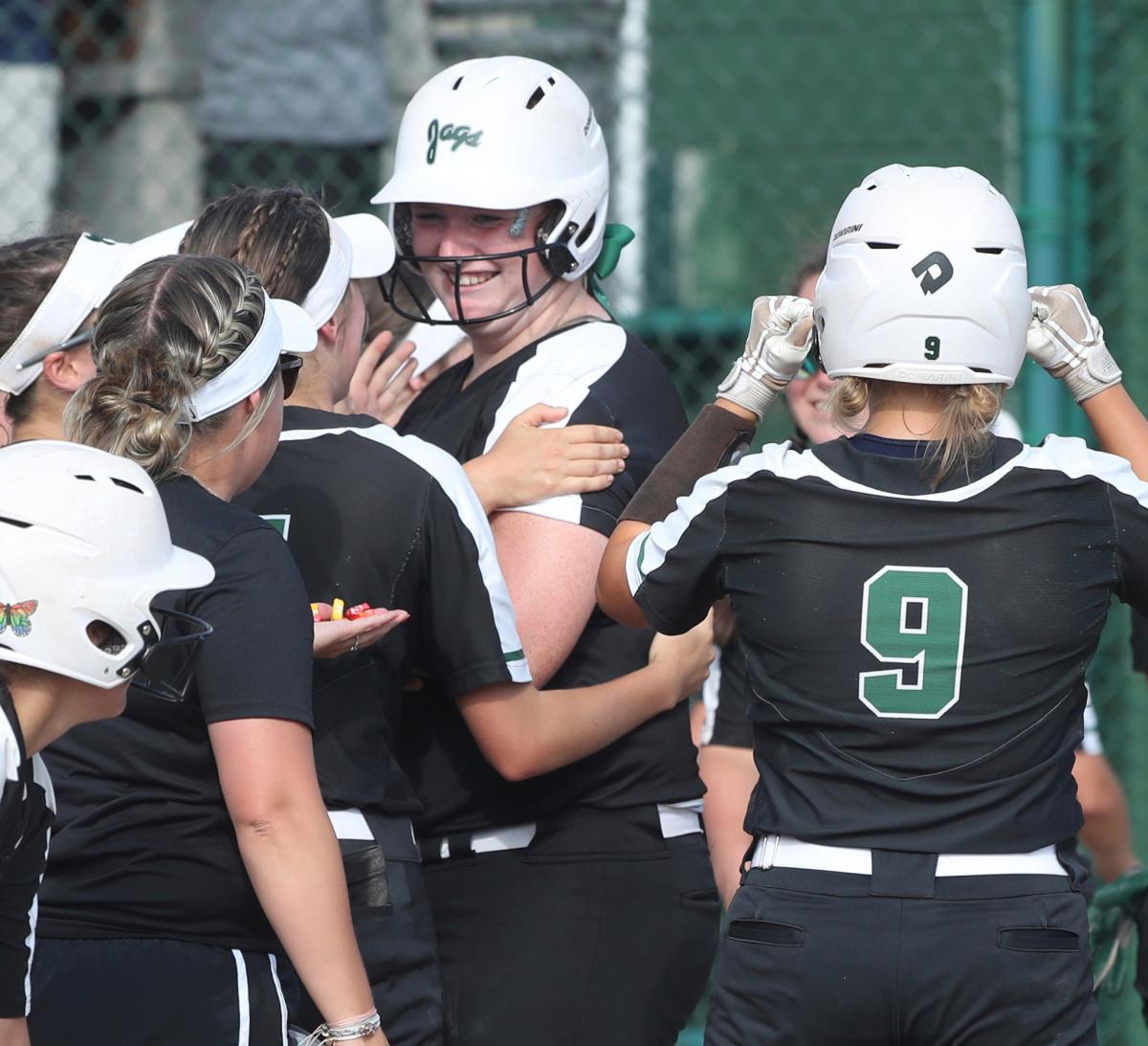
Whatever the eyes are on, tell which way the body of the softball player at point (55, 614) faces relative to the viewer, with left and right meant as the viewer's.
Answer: facing to the right of the viewer

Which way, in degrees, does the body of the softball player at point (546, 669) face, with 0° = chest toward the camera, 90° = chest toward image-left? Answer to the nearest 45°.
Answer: approximately 45°

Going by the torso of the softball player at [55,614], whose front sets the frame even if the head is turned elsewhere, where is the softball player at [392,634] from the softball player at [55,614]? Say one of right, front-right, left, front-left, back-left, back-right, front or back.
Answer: front-left

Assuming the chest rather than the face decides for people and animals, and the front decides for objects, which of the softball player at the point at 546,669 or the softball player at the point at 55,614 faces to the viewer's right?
the softball player at the point at 55,614

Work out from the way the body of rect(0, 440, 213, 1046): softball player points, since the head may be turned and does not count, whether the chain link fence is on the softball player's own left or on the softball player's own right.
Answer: on the softball player's own left

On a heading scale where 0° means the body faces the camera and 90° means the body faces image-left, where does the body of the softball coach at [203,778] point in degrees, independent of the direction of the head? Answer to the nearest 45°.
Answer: approximately 225°

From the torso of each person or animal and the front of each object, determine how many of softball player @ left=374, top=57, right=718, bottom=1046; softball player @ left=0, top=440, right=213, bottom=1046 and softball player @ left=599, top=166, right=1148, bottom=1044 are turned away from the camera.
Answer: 1

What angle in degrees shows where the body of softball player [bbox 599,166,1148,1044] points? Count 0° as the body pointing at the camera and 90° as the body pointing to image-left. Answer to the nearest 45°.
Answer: approximately 180°

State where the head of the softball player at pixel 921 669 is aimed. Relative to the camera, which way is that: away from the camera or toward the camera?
away from the camera

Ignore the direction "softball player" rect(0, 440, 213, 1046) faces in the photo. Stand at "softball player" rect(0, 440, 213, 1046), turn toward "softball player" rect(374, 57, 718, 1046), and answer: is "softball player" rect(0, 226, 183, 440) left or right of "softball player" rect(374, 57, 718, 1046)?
left

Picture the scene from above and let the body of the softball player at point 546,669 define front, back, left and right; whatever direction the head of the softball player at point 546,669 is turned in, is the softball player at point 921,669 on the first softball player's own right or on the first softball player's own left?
on the first softball player's own left

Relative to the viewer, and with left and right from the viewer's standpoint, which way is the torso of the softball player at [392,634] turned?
facing away from the viewer and to the right of the viewer

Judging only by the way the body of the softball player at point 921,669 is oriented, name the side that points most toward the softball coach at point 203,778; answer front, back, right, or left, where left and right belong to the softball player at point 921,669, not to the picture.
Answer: left
